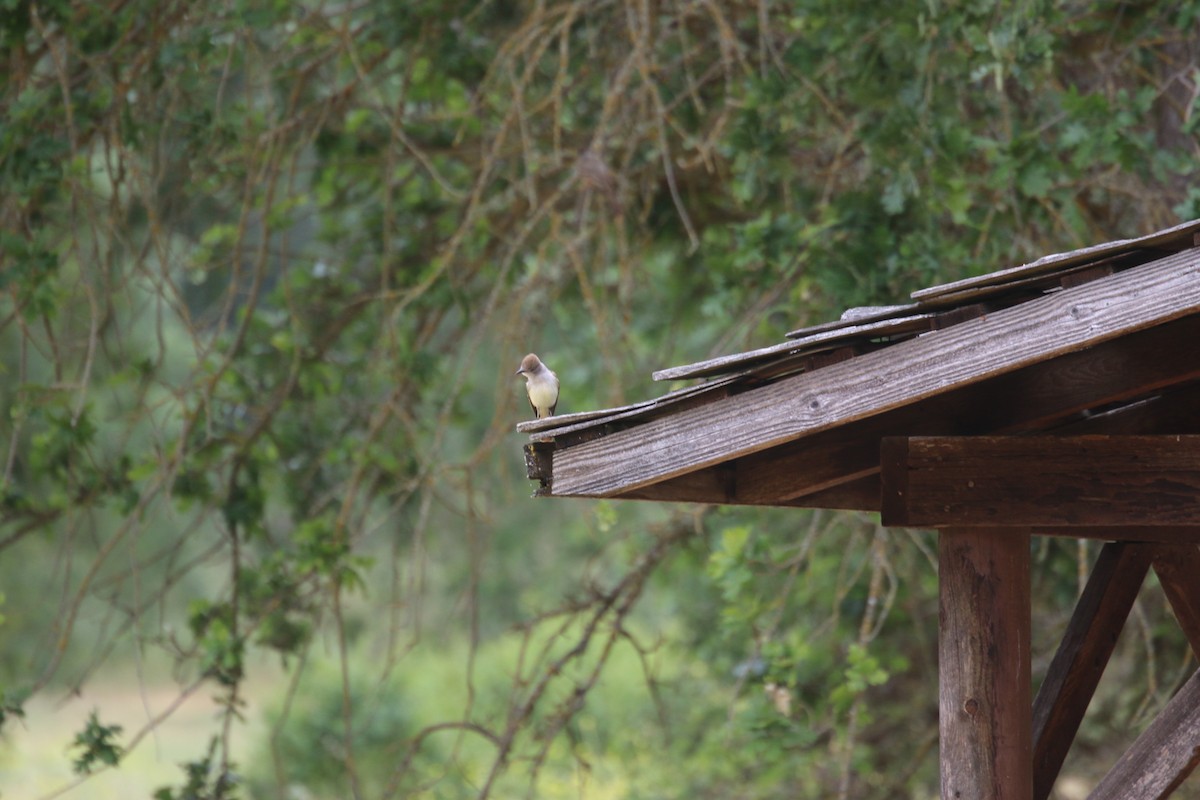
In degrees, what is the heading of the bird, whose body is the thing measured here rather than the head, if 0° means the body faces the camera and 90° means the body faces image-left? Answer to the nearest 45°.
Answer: approximately 45°
